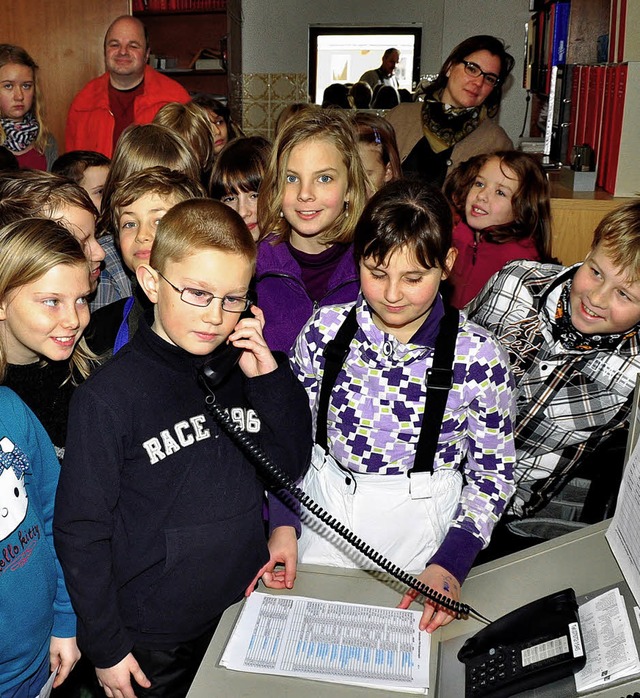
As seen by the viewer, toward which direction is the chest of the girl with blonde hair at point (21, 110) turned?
toward the camera

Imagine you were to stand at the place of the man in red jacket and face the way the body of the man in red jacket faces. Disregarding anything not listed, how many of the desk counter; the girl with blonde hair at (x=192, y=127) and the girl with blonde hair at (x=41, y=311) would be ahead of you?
3

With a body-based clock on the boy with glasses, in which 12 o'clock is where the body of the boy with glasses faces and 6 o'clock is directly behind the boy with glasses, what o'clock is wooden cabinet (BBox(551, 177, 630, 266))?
The wooden cabinet is roughly at 9 o'clock from the boy with glasses.

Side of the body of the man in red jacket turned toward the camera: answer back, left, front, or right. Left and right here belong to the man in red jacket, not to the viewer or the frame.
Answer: front

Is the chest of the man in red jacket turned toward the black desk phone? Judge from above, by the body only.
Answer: yes

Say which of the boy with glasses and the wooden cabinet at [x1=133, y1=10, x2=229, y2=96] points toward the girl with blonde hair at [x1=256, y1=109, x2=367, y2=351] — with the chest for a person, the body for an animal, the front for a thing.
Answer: the wooden cabinet

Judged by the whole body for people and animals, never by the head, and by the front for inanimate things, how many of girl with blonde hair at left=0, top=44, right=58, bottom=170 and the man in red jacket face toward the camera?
2

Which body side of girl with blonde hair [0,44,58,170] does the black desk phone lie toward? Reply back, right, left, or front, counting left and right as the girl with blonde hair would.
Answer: front

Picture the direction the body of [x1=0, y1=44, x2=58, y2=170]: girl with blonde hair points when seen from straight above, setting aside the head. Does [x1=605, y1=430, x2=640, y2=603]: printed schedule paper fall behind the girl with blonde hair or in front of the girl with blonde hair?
in front

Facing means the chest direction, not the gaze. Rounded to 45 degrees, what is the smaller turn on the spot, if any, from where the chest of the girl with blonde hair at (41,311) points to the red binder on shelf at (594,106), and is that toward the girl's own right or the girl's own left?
approximately 90° to the girl's own left

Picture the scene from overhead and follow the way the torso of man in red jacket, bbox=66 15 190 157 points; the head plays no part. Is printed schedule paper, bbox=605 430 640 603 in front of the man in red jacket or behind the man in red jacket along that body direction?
in front

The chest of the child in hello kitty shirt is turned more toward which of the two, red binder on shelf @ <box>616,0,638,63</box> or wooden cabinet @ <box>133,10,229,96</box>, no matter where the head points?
the red binder on shelf
